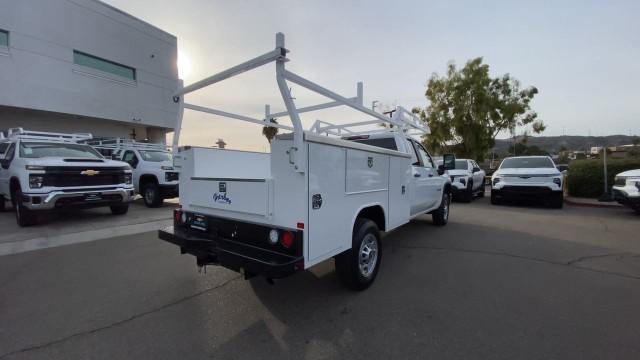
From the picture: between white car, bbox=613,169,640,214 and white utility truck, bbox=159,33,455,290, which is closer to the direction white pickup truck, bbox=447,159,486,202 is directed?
the white utility truck

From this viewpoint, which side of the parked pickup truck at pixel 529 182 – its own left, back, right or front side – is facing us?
front

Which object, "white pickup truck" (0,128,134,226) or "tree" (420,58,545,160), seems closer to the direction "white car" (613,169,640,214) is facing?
the white pickup truck

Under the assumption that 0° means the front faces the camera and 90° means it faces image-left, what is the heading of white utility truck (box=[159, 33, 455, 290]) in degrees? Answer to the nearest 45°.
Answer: approximately 225°

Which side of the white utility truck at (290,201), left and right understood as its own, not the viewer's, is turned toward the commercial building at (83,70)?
left

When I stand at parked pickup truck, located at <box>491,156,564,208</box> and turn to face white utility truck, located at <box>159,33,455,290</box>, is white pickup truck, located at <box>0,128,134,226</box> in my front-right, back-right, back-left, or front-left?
front-right

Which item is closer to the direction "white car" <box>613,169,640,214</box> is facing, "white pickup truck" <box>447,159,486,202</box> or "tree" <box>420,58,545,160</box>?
the white pickup truck

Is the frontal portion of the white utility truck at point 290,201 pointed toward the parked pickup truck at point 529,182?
yes

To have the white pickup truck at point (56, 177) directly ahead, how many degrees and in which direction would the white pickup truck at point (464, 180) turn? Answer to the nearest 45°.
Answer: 0° — it already faces it

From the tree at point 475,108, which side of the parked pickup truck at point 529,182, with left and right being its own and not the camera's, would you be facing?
back

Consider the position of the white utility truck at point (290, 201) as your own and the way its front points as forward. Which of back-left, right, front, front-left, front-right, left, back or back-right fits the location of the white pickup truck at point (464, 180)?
front

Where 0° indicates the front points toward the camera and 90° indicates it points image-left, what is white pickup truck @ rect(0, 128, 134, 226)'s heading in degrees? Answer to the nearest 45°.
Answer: approximately 315°

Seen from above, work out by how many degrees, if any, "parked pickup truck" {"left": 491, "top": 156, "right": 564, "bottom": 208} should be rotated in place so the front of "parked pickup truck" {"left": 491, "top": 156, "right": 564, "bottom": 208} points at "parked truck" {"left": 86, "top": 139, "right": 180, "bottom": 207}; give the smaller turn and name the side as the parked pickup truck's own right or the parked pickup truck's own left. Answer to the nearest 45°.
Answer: approximately 45° to the parked pickup truck's own right

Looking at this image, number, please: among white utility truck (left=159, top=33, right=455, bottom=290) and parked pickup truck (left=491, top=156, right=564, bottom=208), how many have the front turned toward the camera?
1
